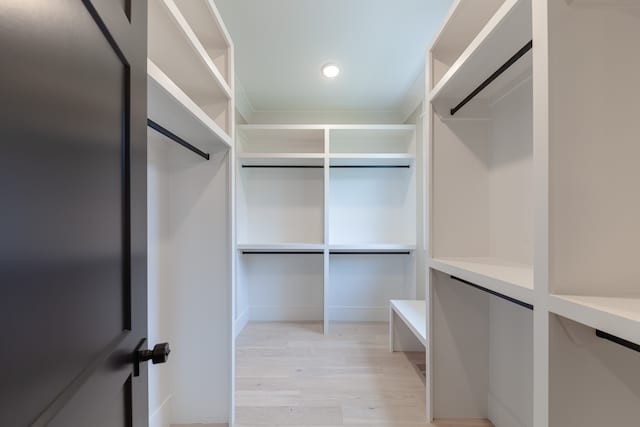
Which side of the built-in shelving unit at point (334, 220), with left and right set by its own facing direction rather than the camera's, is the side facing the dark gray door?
front

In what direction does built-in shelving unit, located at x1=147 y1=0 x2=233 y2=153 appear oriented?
to the viewer's right

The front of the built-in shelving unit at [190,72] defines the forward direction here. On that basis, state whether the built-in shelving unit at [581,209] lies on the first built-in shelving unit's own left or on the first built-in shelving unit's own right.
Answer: on the first built-in shelving unit's own right

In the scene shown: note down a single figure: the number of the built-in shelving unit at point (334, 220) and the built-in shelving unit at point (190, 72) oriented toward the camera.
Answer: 1

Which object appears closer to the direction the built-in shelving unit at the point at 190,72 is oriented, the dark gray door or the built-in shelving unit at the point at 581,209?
the built-in shelving unit

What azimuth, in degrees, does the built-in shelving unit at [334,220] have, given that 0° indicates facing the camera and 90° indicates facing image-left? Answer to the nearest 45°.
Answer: approximately 0°

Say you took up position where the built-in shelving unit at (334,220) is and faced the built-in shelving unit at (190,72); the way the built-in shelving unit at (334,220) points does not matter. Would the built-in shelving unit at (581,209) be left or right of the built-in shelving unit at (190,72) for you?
left

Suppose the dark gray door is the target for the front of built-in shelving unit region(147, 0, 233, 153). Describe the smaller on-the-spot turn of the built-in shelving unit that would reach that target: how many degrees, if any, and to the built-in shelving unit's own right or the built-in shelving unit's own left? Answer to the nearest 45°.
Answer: approximately 90° to the built-in shelving unit's own right
